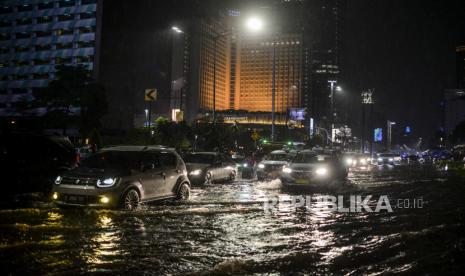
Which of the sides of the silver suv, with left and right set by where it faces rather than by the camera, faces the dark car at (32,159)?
right

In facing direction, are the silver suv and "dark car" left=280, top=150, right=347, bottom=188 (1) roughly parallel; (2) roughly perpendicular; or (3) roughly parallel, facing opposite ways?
roughly parallel

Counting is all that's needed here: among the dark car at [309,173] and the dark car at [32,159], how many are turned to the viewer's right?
0

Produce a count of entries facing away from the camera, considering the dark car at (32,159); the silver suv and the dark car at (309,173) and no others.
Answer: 0

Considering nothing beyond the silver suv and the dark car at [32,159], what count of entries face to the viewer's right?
0

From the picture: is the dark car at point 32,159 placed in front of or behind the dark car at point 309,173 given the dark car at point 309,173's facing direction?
in front

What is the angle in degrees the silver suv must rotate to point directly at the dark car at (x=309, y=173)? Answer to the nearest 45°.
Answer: approximately 180°

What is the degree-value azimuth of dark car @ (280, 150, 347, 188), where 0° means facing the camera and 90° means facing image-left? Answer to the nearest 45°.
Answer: approximately 45°

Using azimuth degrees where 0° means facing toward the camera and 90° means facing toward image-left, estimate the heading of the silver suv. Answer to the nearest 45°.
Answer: approximately 45°

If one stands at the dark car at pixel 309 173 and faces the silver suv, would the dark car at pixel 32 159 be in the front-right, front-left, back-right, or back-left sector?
front-right

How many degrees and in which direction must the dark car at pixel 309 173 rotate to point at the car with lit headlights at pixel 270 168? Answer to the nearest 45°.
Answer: approximately 135° to its right
